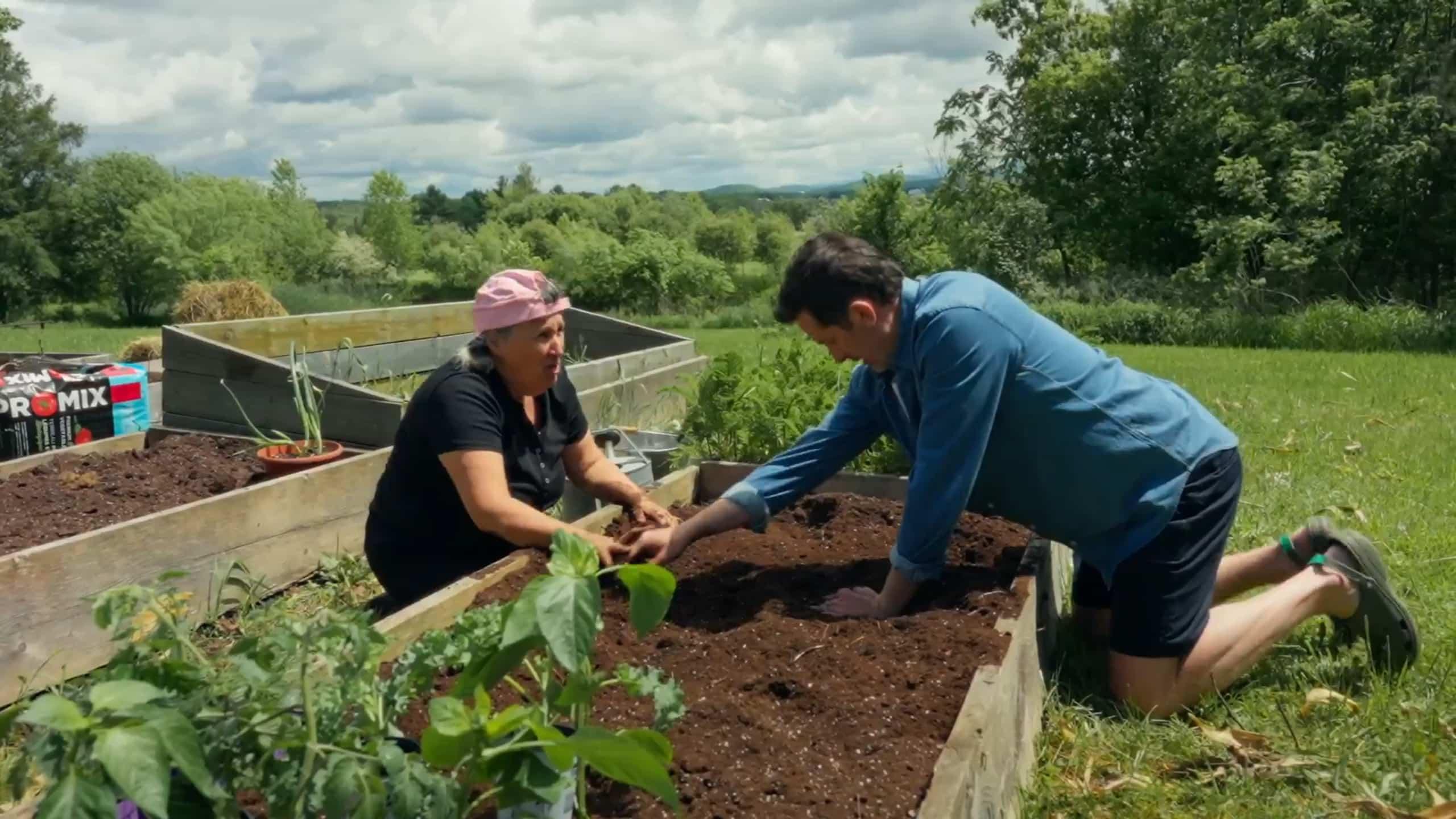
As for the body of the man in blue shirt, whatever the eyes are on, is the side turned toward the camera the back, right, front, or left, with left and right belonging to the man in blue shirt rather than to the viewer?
left

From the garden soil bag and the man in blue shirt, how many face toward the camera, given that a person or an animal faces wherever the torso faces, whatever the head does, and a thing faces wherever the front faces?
1

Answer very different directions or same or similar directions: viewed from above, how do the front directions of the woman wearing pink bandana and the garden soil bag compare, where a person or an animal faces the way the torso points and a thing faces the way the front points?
same or similar directions

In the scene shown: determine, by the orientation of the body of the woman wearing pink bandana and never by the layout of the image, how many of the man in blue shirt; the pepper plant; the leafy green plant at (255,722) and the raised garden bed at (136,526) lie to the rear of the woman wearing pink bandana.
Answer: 1

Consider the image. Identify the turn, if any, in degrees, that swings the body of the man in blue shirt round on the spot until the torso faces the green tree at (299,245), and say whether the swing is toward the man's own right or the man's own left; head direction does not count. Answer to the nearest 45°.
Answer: approximately 45° to the man's own right

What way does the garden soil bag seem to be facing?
toward the camera

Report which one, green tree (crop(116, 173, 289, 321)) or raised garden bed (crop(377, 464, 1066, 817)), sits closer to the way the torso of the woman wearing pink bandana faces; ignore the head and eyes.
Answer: the raised garden bed

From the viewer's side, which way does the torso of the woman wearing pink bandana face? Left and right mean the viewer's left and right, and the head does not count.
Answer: facing the viewer and to the right of the viewer

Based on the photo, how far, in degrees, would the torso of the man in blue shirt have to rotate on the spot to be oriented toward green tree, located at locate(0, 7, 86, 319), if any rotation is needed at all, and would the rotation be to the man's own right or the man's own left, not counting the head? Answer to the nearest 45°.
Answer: approximately 45° to the man's own right

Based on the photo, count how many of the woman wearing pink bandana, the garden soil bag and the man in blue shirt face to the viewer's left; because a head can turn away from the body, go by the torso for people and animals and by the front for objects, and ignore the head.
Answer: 1

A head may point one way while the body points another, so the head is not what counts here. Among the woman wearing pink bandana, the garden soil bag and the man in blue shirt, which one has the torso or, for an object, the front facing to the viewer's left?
the man in blue shirt

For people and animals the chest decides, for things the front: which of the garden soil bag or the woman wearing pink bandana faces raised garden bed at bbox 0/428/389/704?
the garden soil bag

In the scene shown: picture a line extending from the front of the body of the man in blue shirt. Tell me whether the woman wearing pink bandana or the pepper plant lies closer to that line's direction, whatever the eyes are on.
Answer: the woman wearing pink bandana

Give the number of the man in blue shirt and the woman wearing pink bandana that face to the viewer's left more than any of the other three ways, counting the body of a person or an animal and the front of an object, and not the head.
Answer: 1

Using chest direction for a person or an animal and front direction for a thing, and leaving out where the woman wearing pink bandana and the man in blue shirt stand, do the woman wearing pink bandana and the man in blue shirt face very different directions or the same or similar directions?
very different directions

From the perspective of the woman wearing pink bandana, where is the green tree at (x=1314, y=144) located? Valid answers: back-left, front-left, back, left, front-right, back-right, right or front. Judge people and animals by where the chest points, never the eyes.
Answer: left

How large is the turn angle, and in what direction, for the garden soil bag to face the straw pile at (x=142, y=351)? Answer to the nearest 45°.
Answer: approximately 180°
